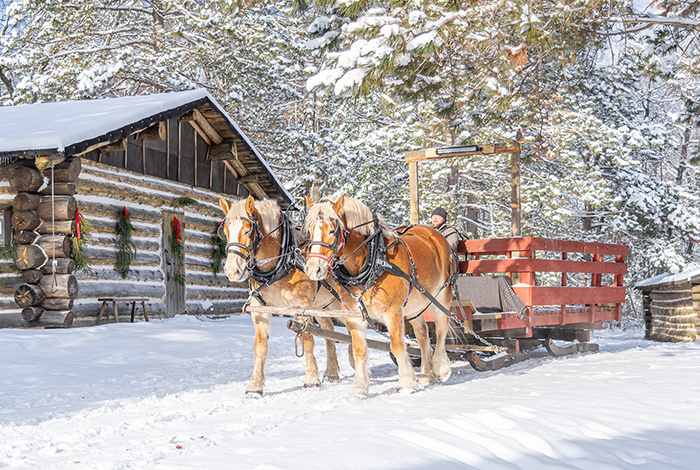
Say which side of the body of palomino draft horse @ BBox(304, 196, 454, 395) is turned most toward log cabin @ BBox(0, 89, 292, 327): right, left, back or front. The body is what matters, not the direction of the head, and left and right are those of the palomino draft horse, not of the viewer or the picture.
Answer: right

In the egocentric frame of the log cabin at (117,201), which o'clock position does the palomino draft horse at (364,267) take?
The palomino draft horse is roughly at 1 o'clock from the log cabin.

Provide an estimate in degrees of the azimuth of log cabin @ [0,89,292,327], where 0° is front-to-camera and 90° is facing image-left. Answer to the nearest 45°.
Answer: approximately 315°

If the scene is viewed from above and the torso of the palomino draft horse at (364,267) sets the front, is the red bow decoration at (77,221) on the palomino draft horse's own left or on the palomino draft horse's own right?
on the palomino draft horse's own right

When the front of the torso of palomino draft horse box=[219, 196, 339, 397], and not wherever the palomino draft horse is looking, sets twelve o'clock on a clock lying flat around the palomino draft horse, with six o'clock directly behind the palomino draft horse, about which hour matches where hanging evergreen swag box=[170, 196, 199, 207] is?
The hanging evergreen swag is roughly at 4 o'clock from the palomino draft horse.

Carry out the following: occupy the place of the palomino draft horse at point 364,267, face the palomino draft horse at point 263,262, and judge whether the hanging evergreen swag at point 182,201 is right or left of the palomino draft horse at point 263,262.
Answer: right

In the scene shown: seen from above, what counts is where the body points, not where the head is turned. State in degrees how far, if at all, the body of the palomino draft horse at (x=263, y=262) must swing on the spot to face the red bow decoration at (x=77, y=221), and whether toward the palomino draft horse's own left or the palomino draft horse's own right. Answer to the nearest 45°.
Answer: approximately 90° to the palomino draft horse's own right

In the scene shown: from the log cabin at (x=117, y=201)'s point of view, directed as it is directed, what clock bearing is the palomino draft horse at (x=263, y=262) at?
The palomino draft horse is roughly at 1 o'clock from the log cabin.

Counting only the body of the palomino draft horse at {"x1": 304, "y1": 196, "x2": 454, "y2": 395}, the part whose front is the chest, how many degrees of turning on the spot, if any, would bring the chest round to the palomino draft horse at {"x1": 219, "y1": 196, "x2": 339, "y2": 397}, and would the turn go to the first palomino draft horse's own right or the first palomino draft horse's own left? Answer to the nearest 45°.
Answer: approximately 45° to the first palomino draft horse's own right

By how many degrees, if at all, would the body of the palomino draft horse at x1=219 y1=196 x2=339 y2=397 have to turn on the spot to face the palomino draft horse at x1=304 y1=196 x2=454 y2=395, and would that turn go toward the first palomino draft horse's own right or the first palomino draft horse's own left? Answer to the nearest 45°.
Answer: approximately 135° to the first palomino draft horse's own left

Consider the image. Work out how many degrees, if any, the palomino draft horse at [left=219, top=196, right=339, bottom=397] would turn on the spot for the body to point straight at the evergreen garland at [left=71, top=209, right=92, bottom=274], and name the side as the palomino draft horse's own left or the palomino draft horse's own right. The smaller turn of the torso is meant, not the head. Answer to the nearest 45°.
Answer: approximately 90° to the palomino draft horse's own right

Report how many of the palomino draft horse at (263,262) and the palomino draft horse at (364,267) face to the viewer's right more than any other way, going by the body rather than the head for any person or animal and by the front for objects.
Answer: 0

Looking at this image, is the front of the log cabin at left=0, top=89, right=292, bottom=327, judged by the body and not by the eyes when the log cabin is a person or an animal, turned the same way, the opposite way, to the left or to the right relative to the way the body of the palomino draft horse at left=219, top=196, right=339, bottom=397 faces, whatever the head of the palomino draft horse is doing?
to the left

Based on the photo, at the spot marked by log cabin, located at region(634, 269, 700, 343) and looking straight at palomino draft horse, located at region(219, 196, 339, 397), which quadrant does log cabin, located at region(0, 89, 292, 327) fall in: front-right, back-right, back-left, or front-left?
front-right

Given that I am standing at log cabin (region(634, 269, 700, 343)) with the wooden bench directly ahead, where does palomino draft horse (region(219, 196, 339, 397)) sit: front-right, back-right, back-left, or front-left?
front-left

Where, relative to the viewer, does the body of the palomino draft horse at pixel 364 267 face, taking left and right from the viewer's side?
facing the viewer and to the left of the viewer

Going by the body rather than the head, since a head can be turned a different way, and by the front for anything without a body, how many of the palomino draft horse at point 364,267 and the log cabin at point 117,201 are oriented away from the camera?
0

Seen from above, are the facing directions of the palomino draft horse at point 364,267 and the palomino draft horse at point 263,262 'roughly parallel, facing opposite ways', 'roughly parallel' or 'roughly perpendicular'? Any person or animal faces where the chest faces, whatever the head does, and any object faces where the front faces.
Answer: roughly parallel
